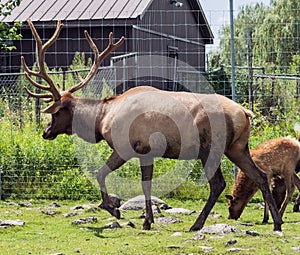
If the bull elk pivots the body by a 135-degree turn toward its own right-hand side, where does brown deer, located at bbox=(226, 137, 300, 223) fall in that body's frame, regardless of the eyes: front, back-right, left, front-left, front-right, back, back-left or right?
front

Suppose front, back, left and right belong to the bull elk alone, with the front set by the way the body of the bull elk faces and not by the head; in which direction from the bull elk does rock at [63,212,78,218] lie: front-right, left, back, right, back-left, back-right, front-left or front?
front-right

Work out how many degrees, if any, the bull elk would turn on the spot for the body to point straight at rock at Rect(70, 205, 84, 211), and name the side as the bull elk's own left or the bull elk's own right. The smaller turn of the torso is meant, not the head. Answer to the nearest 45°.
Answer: approximately 45° to the bull elk's own right

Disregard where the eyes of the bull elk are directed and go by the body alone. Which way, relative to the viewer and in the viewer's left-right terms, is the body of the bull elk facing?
facing to the left of the viewer

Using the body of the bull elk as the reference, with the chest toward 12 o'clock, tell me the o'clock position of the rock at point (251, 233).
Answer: The rock is roughly at 8 o'clock from the bull elk.

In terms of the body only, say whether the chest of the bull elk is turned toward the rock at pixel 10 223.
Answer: yes

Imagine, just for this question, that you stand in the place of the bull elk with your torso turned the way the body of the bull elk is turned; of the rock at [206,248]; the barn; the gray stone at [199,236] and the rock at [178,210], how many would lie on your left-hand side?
2

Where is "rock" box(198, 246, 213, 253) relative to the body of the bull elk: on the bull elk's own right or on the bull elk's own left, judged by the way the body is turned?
on the bull elk's own left

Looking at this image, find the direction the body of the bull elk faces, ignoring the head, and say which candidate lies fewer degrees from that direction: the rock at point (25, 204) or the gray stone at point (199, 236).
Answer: the rock

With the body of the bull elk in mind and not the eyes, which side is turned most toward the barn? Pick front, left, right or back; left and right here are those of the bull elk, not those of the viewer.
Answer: right
